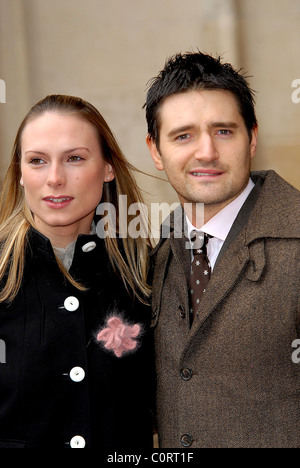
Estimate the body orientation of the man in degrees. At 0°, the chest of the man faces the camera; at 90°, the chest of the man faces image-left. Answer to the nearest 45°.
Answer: approximately 45°
